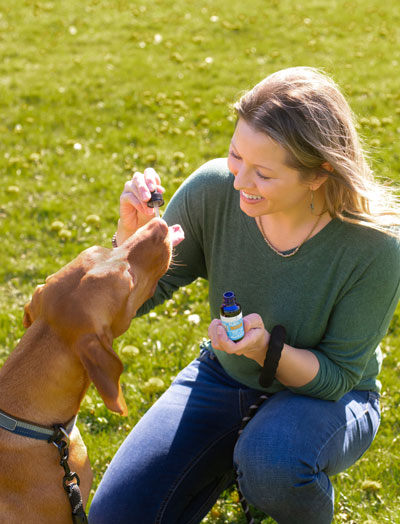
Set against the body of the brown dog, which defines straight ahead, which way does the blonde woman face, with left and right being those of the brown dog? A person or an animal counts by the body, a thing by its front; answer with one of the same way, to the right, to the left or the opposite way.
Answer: the opposite way

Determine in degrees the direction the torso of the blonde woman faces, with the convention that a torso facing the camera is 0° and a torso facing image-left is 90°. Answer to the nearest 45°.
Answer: approximately 45°

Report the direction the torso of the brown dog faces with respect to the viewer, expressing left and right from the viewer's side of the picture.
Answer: facing away from the viewer and to the right of the viewer

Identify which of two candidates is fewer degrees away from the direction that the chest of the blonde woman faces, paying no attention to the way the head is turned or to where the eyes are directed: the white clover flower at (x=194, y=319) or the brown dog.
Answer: the brown dog

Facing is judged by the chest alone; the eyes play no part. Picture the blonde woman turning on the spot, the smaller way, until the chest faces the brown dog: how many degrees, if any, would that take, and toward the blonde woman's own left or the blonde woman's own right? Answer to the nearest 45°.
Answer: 0° — they already face it
